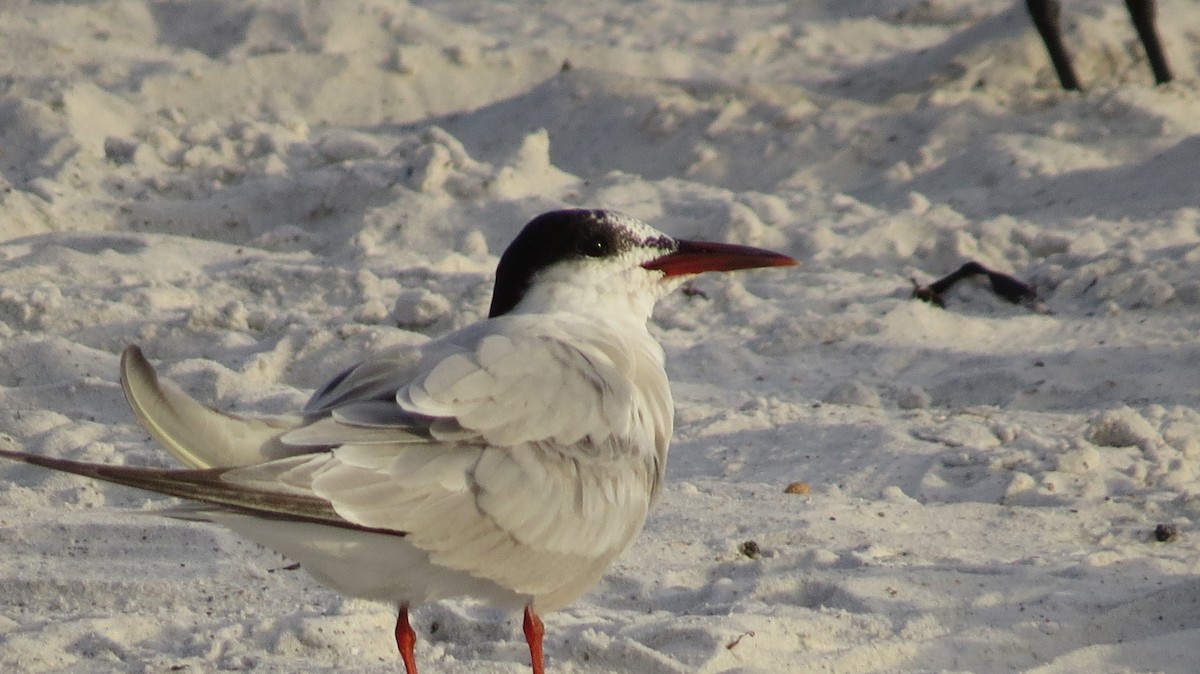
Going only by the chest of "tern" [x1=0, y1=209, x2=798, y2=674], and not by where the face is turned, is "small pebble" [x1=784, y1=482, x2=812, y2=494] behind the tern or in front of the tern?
in front

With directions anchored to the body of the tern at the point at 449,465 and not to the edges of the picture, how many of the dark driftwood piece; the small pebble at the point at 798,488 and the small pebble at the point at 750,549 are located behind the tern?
0

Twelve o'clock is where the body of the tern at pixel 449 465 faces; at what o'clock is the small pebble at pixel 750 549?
The small pebble is roughly at 11 o'clock from the tern.

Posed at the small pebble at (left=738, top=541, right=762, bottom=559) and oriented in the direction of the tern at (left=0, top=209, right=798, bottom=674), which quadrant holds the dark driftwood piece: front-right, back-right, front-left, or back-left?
back-right

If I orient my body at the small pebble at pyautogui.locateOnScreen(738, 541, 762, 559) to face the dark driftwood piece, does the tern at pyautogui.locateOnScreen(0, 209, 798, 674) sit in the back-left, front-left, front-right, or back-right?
back-left

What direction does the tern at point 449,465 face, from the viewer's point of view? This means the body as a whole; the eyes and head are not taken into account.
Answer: to the viewer's right

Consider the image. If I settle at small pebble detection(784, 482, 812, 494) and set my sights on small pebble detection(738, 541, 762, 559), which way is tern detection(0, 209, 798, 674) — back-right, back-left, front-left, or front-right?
front-right

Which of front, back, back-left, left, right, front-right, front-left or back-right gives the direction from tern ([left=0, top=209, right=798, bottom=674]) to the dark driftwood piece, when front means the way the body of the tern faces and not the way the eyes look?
front-left
